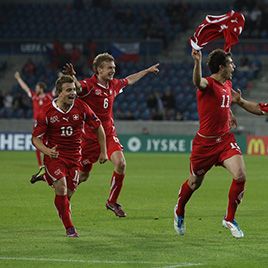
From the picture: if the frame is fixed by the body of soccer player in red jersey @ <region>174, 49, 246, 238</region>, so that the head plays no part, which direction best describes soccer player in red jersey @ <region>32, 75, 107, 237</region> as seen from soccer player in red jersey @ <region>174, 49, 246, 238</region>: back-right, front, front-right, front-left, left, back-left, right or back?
back-right

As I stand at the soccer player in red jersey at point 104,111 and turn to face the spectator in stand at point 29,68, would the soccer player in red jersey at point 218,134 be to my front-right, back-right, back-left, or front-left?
back-right

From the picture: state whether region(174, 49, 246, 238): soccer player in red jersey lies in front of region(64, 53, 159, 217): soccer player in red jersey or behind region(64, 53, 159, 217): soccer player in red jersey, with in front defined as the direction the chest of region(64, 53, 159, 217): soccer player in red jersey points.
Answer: in front

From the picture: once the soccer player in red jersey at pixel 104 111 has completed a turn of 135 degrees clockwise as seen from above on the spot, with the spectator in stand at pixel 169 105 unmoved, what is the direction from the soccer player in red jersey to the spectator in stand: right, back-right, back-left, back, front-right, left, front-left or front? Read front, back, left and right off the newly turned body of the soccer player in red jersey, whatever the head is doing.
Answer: right

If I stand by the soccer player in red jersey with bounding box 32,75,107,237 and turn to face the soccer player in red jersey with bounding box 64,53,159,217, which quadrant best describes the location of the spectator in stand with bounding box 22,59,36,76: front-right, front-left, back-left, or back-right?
front-left

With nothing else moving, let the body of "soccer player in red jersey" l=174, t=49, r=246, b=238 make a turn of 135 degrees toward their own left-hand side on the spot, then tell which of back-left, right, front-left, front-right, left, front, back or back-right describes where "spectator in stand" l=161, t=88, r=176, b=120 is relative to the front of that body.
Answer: front

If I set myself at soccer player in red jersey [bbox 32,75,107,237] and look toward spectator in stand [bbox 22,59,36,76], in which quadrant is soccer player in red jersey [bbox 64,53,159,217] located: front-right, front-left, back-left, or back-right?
front-right

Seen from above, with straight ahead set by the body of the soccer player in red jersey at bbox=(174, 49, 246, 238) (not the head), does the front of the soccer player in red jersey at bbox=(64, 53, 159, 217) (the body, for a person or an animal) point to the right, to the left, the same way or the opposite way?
the same way

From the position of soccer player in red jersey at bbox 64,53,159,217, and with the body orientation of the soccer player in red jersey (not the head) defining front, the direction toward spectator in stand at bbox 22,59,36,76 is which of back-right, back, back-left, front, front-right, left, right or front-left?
back-left

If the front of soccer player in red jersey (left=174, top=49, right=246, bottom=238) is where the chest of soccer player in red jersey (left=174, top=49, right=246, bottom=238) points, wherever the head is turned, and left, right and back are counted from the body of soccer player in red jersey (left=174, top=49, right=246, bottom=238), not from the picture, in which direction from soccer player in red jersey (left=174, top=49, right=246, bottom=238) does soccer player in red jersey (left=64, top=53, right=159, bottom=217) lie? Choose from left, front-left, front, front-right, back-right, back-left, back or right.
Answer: back

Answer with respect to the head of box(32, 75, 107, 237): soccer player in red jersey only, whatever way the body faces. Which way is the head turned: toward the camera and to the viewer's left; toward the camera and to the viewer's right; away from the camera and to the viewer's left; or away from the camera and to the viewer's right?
toward the camera and to the viewer's right

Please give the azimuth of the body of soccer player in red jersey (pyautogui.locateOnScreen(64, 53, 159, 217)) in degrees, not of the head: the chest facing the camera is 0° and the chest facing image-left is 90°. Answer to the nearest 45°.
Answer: approximately 315°

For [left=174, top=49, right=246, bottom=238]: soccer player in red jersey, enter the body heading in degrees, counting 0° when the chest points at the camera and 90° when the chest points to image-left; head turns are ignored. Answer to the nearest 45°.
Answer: approximately 315°

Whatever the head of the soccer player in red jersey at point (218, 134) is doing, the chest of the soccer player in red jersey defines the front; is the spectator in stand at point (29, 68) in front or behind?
behind

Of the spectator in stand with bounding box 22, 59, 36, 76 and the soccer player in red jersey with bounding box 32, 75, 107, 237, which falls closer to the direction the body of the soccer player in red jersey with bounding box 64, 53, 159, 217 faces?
the soccer player in red jersey
